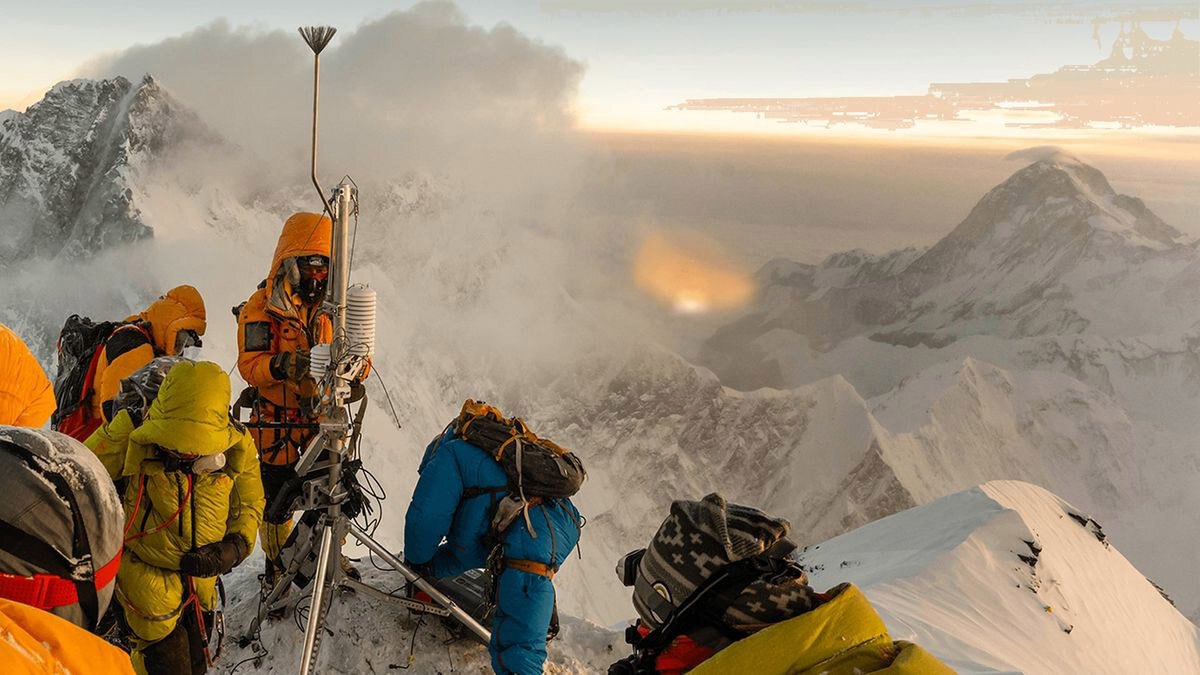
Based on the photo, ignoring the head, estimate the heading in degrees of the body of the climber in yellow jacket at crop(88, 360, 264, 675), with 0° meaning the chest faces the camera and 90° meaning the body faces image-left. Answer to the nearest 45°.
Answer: approximately 0°

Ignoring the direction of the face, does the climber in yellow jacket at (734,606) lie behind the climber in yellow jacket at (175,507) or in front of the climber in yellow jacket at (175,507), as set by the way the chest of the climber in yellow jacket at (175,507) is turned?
in front

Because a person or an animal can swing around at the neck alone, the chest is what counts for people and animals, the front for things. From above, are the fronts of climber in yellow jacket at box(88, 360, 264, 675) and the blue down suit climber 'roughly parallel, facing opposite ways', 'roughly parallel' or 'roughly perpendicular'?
roughly perpendicular

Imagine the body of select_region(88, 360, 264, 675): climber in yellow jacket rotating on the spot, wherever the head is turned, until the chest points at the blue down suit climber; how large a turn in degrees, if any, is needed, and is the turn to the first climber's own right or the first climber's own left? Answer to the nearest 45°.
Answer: approximately 90° to the first climber's own left

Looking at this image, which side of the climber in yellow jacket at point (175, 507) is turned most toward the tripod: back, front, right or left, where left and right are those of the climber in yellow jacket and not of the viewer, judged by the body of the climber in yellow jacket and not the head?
left
